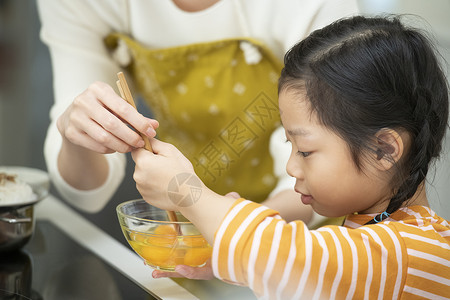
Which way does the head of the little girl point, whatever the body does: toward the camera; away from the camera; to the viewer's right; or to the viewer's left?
to the viewer's left

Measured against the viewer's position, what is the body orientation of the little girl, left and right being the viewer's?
facing to the left of the viewer
